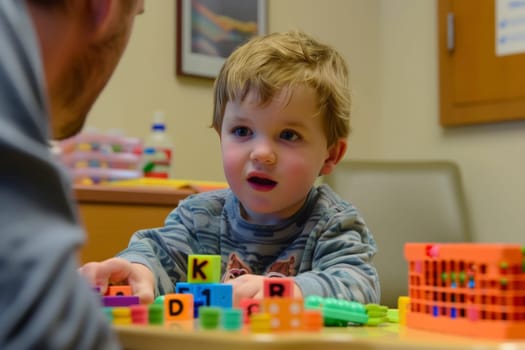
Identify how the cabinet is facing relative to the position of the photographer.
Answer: facing the viewer and to the left of the viewer

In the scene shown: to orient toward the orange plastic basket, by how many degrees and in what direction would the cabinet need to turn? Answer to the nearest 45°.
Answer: approximately 45° to its left

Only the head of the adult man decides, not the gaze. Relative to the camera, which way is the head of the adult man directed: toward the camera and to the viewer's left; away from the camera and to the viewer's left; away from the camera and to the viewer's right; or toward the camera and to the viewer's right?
away from the camera and to the viewer's right

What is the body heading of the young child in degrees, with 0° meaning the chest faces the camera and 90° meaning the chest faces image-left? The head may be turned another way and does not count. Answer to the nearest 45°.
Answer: approximately 45°

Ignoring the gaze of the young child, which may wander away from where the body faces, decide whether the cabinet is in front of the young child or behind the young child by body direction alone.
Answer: behind

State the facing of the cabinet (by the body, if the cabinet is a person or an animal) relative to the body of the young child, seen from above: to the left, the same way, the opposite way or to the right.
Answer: the same way

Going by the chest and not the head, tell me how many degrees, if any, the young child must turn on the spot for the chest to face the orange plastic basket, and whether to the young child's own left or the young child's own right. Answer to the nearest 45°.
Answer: approximately 45° to the young child's own left

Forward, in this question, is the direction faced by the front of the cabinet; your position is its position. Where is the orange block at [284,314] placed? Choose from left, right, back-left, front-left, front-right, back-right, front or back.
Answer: front-left

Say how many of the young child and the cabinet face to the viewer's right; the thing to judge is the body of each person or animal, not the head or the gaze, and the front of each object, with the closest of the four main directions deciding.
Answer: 0

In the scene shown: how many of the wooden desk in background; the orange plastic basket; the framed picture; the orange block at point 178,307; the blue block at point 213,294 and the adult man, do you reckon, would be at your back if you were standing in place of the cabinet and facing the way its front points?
0

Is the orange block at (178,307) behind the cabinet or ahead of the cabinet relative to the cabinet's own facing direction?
ahead
